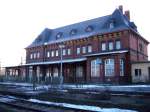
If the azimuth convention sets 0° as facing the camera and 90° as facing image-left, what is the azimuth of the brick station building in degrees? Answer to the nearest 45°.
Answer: approximately 45°

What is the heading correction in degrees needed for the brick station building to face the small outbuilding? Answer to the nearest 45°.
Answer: approximately 90° to its left
